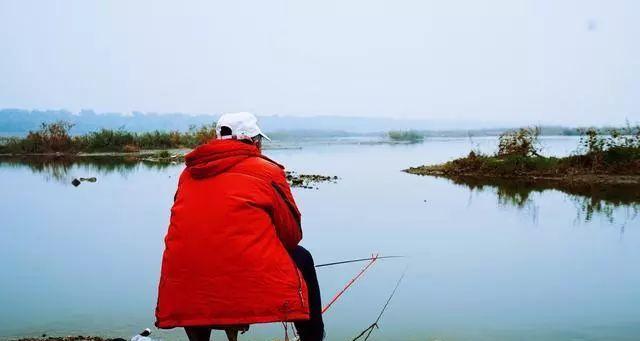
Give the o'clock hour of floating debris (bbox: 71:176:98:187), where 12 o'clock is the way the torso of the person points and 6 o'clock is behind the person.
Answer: The floating debris is roughly at 10 o'clock from the person.

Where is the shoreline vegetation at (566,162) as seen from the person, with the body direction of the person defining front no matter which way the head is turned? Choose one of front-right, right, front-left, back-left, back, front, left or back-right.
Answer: front

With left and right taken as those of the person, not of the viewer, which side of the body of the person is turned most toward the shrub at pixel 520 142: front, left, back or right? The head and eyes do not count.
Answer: front

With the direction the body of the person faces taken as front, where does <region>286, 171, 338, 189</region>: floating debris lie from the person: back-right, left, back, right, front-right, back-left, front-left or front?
front-left

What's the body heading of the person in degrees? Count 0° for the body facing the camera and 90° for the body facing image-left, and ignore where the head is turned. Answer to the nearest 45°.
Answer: approximately 225°

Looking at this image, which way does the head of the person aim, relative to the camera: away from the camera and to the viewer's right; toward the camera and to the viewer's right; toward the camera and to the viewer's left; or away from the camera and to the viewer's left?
away from the camera and to the viewer's right

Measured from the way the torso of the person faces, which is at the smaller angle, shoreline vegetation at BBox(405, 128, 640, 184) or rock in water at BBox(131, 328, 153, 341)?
the shoreline vegetation
